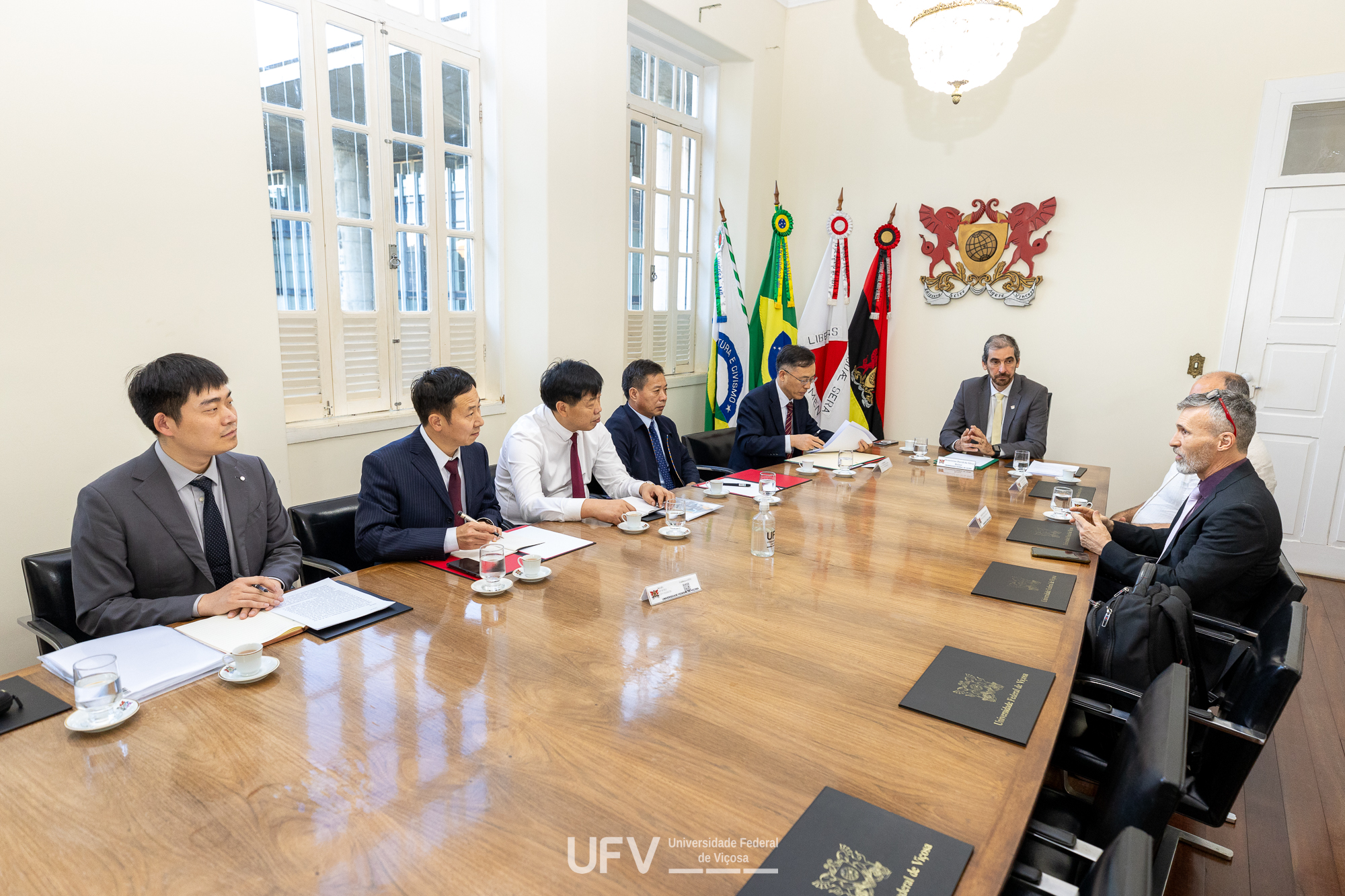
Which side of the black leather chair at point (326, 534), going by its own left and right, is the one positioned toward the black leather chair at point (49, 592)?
right

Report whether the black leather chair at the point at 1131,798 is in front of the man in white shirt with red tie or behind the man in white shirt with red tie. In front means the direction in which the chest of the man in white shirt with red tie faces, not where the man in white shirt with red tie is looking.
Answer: in front

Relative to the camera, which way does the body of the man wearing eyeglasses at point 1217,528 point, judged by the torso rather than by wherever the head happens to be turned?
to the viewer's left

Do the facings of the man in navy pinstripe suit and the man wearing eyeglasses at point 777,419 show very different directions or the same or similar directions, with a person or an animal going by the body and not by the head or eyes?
same or similar directions

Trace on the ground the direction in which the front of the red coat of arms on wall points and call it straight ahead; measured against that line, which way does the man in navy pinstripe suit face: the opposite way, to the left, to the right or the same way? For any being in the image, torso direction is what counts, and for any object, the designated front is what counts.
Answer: to the left

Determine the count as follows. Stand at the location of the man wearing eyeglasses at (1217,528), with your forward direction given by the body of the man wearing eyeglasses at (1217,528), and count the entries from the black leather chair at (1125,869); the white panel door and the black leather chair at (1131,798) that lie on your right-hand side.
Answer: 1

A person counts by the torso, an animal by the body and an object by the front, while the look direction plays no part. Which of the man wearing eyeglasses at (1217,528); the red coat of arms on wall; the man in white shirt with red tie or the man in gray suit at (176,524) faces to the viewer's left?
the man wearing eyeglasses

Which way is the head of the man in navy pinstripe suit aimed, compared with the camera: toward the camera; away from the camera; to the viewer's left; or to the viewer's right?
to the viewer's right

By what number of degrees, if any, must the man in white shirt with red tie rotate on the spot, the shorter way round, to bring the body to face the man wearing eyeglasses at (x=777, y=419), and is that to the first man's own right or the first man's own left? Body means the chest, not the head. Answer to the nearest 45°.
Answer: approximately 90° to the first man's own left

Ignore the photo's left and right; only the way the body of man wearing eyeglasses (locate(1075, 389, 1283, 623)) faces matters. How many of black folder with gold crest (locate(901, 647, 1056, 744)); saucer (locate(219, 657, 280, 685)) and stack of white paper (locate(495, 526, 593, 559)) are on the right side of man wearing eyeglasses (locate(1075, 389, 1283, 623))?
0

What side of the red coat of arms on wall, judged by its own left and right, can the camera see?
front

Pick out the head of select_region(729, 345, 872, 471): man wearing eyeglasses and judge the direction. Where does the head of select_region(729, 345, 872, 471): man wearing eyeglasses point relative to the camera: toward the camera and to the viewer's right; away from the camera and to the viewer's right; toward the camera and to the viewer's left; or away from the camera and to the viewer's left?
toward the camera and to the viewer's right

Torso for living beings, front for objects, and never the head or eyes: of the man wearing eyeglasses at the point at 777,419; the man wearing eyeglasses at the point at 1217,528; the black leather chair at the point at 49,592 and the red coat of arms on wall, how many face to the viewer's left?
1

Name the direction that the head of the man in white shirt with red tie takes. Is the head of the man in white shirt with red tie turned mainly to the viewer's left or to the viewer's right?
to the viewer's right

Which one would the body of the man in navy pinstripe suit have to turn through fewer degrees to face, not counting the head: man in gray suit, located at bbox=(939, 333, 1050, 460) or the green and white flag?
the man in gray suit

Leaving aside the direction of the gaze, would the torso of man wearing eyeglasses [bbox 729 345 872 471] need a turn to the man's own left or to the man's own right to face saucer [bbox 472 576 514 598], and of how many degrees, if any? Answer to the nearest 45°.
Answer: approximately 45° to the man's own right

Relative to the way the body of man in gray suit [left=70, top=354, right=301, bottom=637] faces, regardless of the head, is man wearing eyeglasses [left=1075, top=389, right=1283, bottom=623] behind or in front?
in front

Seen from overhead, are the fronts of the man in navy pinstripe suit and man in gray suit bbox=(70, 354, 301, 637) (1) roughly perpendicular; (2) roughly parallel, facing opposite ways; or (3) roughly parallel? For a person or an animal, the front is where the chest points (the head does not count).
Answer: roughly parallel

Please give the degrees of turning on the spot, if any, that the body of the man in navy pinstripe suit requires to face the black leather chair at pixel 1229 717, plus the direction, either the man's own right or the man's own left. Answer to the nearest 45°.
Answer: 0° — they already face it

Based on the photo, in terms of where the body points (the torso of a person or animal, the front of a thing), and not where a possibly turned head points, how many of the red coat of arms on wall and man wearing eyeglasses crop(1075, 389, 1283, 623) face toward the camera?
1

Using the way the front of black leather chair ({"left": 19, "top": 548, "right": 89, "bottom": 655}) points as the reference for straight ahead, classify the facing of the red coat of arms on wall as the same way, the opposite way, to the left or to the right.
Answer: to the right

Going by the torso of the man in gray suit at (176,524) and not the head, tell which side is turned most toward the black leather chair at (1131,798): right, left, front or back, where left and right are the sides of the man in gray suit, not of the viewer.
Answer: front
